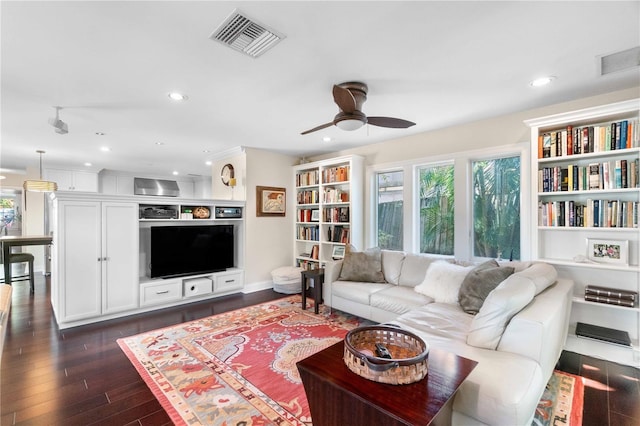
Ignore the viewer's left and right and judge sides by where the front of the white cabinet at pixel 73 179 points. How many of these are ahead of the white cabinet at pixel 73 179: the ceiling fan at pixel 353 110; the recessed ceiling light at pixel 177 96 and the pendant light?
3

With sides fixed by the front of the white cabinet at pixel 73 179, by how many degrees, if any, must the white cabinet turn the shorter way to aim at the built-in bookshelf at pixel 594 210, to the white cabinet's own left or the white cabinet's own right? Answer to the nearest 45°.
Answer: approximately 45° to the white cabinet's own left

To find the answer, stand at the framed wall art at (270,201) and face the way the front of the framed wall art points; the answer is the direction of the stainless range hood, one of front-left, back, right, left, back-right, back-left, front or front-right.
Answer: back

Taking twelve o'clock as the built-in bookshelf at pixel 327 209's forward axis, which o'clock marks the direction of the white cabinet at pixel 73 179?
The white cabinet is roughly at 2 o'clock from the built-in bookshelf.

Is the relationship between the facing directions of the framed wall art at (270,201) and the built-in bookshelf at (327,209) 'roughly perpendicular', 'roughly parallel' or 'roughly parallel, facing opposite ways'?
roughly perpendicular

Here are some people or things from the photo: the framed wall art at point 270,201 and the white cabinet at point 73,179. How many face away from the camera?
0

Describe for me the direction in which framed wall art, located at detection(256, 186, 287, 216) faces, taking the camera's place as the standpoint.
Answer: facing the viewer and to the right of the viewer

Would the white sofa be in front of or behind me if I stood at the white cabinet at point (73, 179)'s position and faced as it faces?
in front

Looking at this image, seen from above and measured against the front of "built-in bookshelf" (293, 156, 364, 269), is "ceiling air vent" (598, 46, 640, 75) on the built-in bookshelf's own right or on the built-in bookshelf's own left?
on the built-in bookshelf's own left

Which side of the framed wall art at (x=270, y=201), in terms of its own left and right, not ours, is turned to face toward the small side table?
front

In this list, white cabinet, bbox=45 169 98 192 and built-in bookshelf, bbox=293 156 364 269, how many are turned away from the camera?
0

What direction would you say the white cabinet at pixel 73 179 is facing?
toward the camera

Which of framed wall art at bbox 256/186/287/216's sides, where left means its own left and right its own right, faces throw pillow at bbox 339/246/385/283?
front

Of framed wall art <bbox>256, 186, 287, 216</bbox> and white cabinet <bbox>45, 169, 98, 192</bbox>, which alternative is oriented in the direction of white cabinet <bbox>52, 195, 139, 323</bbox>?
white cabinet <bbox>45, 169, 98, 192</bbox>

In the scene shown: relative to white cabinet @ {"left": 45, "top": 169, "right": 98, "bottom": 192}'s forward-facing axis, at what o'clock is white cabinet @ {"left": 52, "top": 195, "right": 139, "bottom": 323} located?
white cabinet @ {"left": 52, "top": 195, "right": 139, "bottom": 323} is roughly at 12 o'clock from white cabinet @ {"left": 45, "top": 169, "right": 98, "bottom": 192}.
